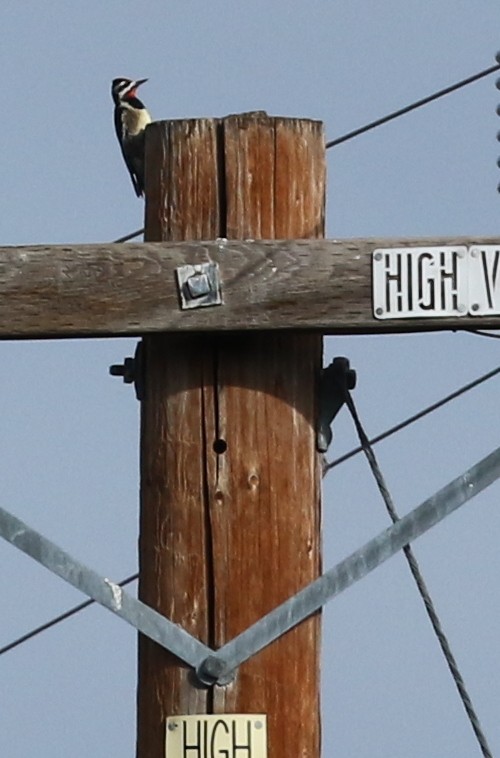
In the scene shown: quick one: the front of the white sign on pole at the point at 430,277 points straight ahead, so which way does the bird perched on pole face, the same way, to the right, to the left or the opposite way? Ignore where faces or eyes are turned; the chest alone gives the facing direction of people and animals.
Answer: to the left

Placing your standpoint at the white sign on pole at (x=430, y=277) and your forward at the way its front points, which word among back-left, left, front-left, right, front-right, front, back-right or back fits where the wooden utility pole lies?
right

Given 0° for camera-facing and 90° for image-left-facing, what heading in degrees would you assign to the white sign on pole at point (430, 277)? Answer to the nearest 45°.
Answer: approximately 0°

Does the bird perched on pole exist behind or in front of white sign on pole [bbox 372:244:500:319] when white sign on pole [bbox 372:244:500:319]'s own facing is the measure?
behind

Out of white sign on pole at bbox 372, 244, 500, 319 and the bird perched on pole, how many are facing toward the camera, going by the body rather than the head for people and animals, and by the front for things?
1

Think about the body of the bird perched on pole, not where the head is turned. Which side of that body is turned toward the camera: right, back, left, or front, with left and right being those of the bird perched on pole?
right
